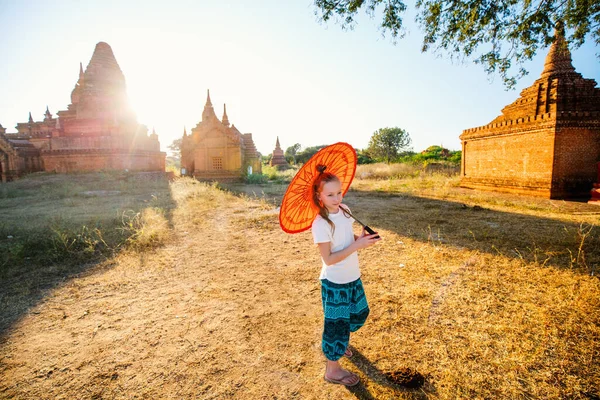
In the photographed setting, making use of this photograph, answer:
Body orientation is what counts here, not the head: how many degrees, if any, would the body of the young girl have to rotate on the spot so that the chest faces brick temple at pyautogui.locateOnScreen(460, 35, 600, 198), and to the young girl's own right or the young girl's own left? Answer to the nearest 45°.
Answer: approximately 90° to the young girl's own left

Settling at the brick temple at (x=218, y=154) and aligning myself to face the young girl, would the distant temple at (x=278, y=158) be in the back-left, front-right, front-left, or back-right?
back-left

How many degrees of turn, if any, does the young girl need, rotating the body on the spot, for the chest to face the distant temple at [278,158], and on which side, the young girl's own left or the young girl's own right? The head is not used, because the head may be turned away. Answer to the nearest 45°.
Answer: approximately 135° to the young girl's own left

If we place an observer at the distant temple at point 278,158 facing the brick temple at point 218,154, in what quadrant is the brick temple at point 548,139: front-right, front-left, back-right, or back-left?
front-left

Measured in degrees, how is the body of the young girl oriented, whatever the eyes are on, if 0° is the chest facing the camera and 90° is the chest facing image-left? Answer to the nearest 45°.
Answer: approximately 315°

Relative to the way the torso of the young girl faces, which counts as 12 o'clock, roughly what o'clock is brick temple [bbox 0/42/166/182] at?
The brick temple is roughly at 6 o'clock from the young girl.

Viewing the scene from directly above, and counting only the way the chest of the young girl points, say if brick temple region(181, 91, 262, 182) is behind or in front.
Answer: behind

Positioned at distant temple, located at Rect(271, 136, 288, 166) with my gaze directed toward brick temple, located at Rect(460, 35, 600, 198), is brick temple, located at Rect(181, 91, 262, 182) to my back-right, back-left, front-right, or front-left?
front-right
